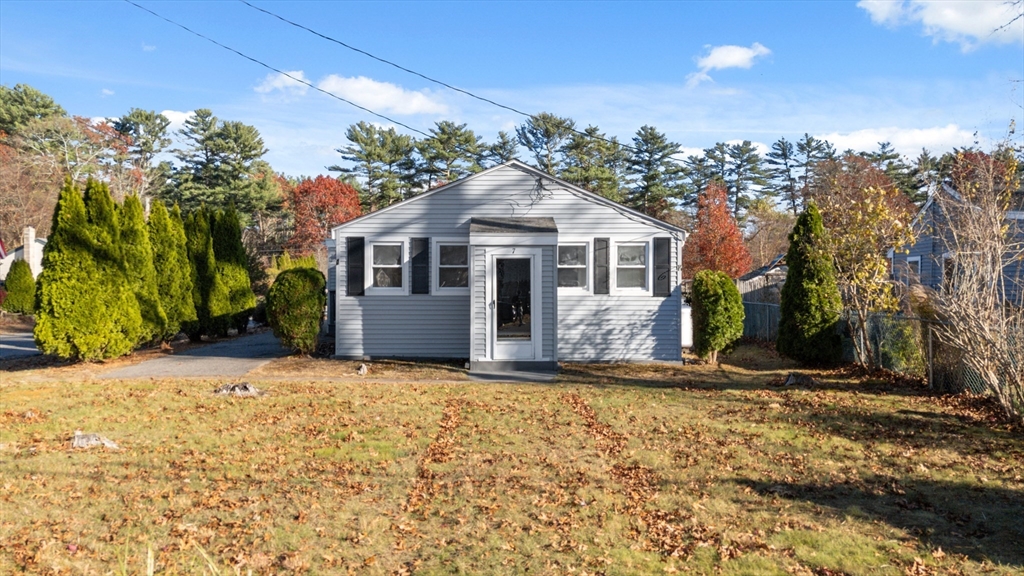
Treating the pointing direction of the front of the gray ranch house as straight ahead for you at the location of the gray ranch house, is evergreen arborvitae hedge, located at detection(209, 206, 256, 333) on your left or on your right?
on your right

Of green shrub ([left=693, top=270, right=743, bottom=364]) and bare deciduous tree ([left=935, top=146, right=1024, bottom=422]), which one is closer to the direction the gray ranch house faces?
the bare deciduous tree

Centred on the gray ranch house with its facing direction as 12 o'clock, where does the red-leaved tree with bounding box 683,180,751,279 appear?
The red-leaved tree is roughly at 7 o'clock from the gray ranch house.

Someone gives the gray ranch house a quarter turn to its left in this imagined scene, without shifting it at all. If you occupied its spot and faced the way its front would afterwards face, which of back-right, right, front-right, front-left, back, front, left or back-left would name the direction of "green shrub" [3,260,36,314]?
back-left

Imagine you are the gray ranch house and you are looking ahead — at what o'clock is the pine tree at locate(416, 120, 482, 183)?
The pine tree is roughly at 6 o'clock from the gray ranch house.

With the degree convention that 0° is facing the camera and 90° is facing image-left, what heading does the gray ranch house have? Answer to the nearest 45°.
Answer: approximately 0°

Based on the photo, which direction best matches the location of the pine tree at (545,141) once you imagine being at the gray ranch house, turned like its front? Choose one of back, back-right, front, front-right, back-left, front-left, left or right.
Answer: back

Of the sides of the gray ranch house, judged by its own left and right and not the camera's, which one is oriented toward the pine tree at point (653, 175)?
back

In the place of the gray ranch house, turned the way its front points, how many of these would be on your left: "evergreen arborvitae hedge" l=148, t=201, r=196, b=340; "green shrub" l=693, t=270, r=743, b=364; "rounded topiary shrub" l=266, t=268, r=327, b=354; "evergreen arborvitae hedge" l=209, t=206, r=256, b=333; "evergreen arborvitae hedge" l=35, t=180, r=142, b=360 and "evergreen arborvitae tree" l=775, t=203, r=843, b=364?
2

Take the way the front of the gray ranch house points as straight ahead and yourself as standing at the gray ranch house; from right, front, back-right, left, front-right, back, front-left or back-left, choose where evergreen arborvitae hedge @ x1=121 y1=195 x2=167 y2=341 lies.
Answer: right

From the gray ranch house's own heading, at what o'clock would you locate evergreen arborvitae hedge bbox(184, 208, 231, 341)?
The evergreen arborvitae hedge is roughly at 4 o'clock from the gray ranch house.

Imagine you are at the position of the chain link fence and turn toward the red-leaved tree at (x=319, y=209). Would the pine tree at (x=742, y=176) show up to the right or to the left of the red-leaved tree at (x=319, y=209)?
right

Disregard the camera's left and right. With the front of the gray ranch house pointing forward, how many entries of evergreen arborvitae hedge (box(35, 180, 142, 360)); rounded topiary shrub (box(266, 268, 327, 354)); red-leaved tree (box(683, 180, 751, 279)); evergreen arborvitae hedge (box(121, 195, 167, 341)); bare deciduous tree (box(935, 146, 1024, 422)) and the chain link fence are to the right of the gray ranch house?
3

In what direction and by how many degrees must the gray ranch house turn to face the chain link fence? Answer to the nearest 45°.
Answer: approximately 90° to its left

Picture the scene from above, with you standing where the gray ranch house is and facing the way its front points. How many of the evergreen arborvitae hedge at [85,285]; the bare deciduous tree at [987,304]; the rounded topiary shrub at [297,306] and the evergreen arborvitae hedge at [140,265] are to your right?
3
